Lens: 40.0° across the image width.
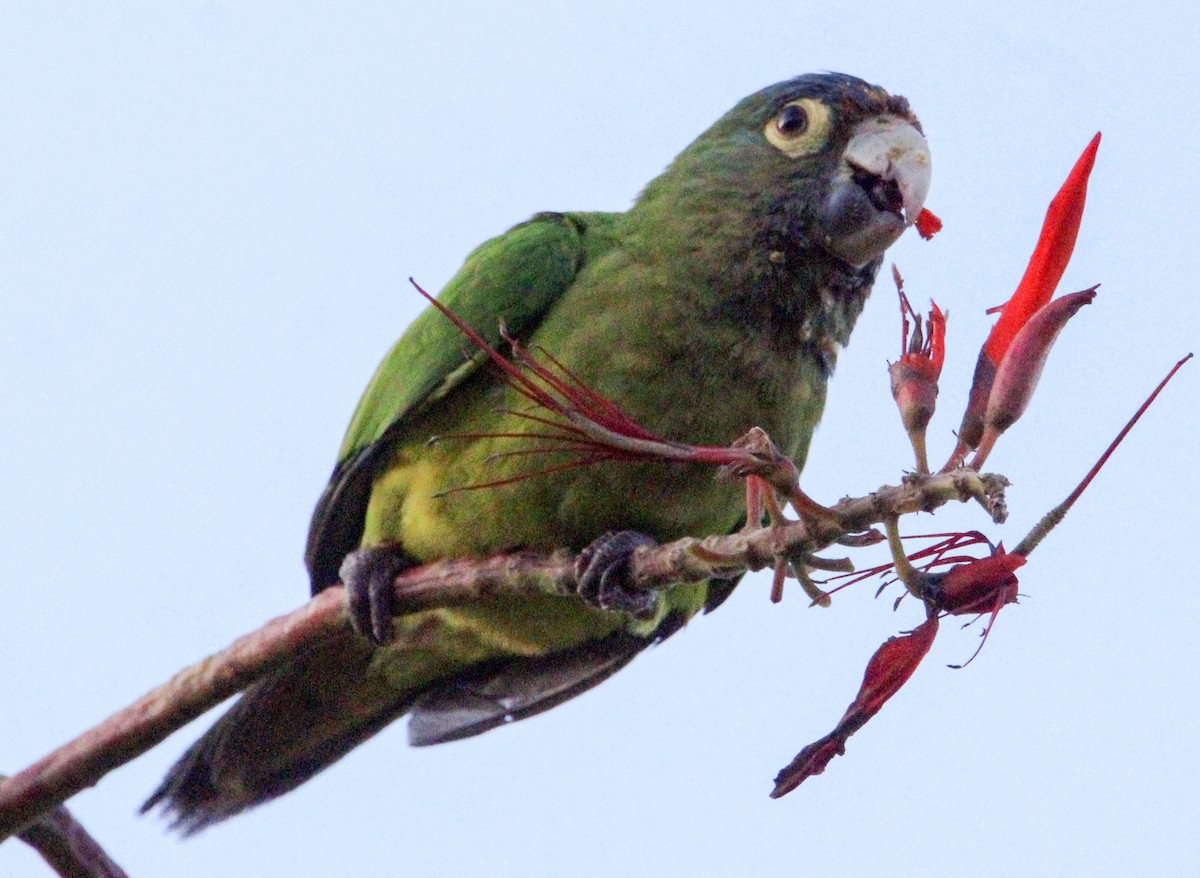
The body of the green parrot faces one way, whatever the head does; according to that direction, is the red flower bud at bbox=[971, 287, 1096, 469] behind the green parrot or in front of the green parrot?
in front

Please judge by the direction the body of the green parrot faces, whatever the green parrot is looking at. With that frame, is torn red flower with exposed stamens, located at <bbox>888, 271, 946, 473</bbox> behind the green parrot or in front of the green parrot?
in front

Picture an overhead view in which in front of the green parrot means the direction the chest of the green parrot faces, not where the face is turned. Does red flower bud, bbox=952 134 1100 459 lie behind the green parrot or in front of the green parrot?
in front

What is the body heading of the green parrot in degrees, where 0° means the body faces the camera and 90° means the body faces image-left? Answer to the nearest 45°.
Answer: approximately 315°
